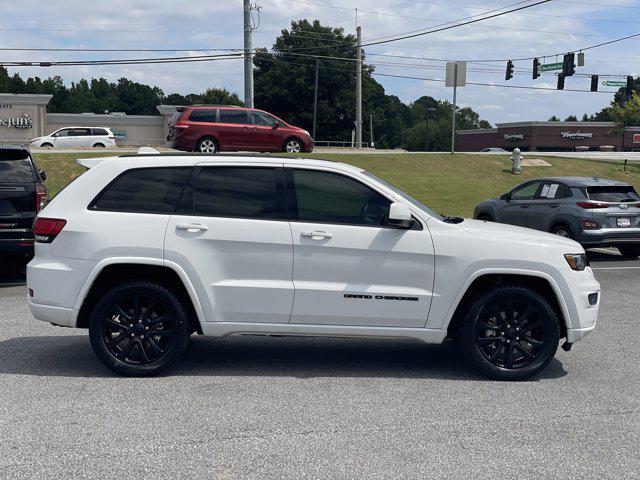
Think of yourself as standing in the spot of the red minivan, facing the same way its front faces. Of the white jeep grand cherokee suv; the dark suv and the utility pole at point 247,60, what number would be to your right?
2

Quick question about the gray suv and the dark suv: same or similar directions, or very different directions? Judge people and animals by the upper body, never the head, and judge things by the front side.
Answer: same or similar directions

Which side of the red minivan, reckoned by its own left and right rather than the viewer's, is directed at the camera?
right

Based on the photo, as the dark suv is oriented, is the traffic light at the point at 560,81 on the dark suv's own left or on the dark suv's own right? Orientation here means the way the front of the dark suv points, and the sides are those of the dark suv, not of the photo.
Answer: on the dark suv's own right

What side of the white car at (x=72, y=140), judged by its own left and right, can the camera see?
left

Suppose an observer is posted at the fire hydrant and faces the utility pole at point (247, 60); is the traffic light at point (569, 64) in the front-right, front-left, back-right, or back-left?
front-right

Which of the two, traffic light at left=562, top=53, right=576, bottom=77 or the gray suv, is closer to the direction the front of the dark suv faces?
the traffic light

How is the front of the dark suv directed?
away from the camera

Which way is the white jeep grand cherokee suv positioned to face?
to the viewer's right

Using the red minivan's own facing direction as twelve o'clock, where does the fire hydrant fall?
The fire hydrant is roughly at 12 o'clock from the red minivan.

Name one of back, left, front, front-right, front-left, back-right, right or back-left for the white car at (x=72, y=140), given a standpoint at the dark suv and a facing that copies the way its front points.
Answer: front

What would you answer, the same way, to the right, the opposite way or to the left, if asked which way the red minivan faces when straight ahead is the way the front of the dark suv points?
to the right

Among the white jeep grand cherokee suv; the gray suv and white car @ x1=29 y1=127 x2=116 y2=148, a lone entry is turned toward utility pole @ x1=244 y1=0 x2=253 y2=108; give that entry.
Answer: the gray suv

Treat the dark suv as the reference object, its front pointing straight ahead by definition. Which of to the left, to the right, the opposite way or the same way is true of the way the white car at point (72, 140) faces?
to the left

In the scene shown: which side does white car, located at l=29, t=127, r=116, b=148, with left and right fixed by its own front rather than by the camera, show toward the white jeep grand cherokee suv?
left

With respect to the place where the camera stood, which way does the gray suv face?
facing away from the viewer and to the left of the viewer

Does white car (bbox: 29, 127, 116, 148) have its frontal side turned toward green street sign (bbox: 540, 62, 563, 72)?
no
